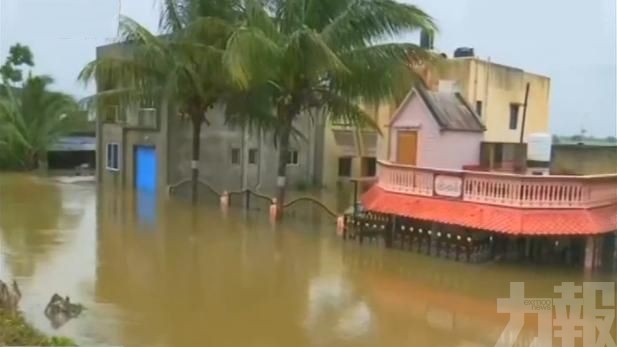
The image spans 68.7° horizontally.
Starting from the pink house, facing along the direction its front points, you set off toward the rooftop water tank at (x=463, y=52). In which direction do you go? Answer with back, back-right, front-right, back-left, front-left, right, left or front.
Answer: back-right

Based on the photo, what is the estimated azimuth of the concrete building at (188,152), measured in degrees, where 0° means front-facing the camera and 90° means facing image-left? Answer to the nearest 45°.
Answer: approximately 45°

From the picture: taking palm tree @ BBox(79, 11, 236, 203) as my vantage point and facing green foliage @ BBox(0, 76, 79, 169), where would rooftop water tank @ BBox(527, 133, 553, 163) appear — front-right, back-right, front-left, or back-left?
back-right

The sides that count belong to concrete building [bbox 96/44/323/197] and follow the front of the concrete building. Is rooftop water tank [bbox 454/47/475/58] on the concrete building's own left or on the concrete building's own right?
on the concrete building's own left

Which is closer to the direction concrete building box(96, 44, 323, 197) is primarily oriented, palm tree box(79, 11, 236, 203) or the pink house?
the palm tree

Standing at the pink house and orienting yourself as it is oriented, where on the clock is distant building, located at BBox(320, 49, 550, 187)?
The distant building is roughly at 5 o'clock from the pink house.

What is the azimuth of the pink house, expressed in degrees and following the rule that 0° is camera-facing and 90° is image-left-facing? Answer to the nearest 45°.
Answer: approximately 45°
